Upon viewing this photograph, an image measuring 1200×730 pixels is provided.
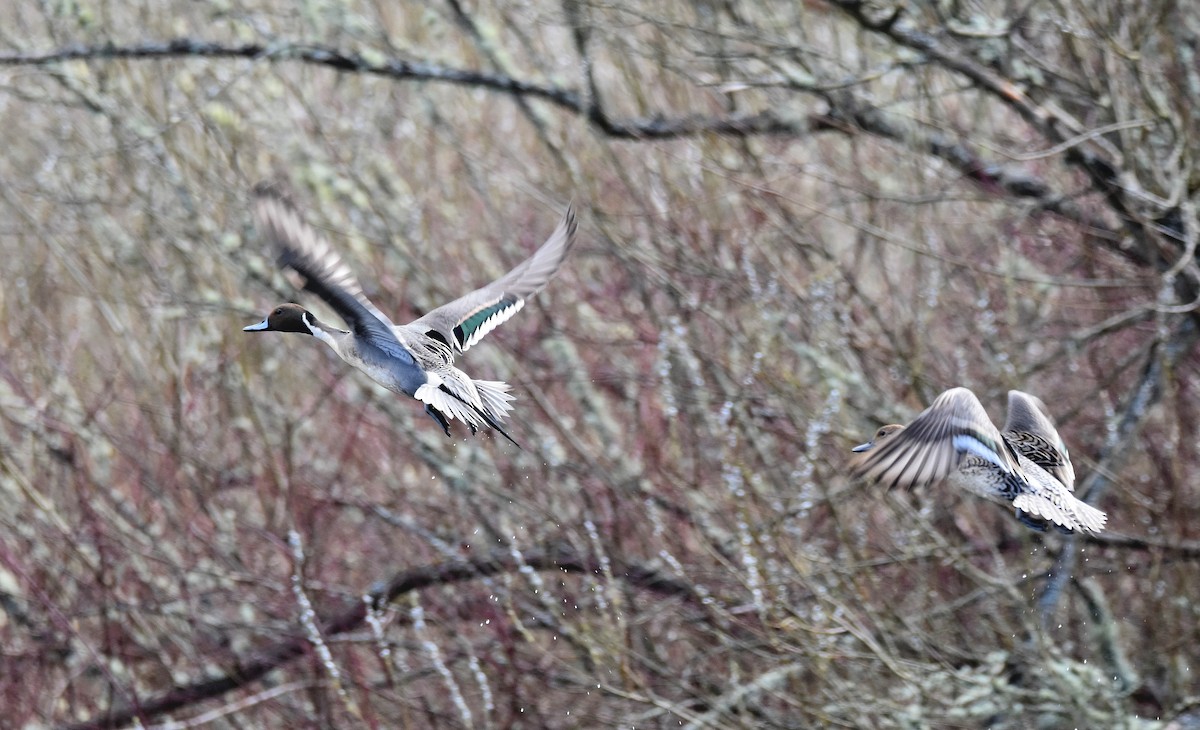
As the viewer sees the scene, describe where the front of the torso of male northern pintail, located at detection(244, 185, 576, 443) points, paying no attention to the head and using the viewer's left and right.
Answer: facing away from the viewer and to the left of the viewer

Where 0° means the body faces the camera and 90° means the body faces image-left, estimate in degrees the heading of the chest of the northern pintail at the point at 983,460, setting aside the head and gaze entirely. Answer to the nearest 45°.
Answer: approximately 135°

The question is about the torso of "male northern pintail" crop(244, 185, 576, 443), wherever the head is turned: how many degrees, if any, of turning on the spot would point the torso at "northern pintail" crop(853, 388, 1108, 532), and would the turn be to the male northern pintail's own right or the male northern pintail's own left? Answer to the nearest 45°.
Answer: approximately 135° to the male northern pintail's own right
